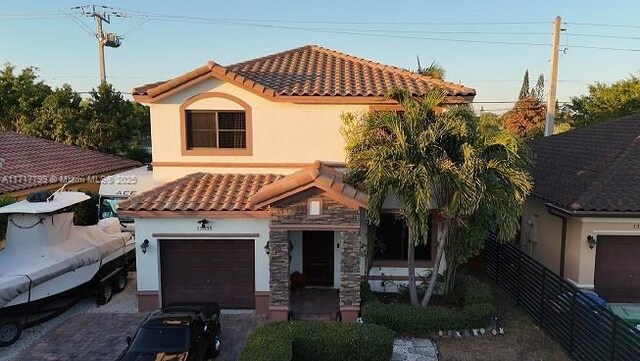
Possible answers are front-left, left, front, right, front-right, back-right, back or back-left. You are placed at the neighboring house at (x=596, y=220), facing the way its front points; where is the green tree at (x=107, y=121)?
right

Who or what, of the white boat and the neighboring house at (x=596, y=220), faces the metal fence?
the neighboring house

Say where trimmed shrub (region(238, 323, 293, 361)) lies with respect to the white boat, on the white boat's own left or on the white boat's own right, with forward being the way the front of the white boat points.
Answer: on the white boat's own left

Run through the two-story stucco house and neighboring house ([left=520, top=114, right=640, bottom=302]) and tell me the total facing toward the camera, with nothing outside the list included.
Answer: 2

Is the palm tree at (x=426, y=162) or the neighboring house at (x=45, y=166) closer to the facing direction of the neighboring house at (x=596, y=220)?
the palm tree

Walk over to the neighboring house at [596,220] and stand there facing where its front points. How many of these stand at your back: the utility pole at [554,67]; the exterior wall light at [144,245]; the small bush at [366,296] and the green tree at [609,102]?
2

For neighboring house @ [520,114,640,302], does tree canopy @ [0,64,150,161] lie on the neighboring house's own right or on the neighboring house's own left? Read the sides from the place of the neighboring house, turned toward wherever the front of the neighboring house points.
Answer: on the neighboring house's own right

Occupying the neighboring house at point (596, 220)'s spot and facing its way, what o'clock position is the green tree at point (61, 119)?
The green tree is roughly at 3 o'clock from the neighboring house.

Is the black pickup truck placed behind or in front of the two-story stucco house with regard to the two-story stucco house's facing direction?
in front

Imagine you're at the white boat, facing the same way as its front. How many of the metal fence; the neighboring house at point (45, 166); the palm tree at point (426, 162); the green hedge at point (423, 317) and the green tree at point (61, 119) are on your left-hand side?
3

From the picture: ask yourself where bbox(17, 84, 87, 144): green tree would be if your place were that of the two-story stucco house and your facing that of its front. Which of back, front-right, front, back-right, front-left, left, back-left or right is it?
back-right
